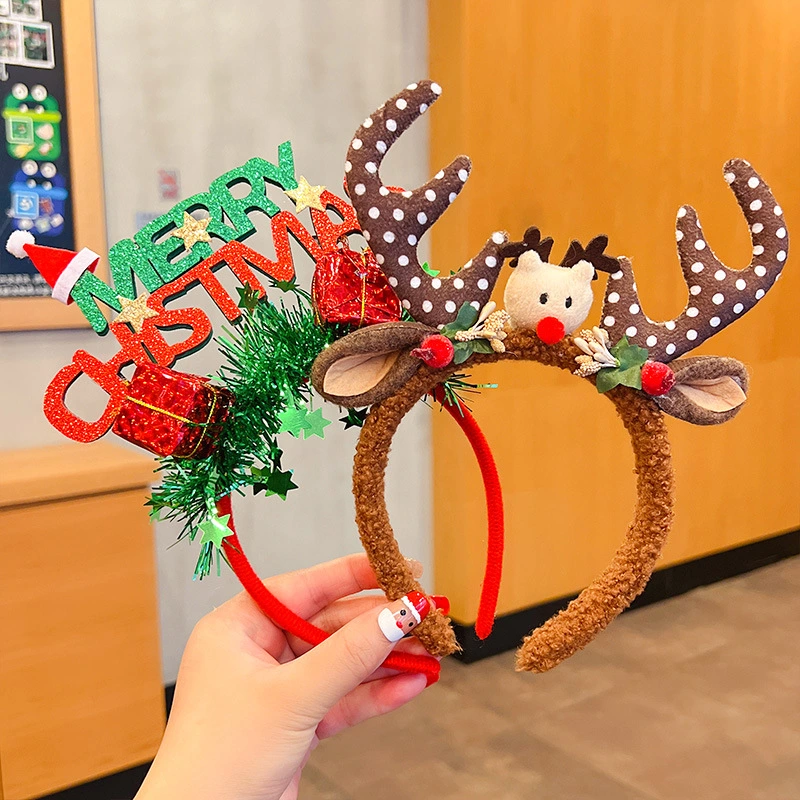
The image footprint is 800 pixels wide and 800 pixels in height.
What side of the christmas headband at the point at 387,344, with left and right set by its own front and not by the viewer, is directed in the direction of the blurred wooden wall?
back

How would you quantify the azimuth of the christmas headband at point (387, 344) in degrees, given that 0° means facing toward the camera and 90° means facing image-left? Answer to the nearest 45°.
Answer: approximately 0°

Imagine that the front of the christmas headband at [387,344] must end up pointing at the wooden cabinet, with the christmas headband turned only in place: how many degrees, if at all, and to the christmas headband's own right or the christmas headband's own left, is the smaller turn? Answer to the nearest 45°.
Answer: approximately 135° to the christmas headband's own right

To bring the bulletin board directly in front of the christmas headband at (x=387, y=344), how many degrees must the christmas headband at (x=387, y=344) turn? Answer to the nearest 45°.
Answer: approximately 135° to its right
